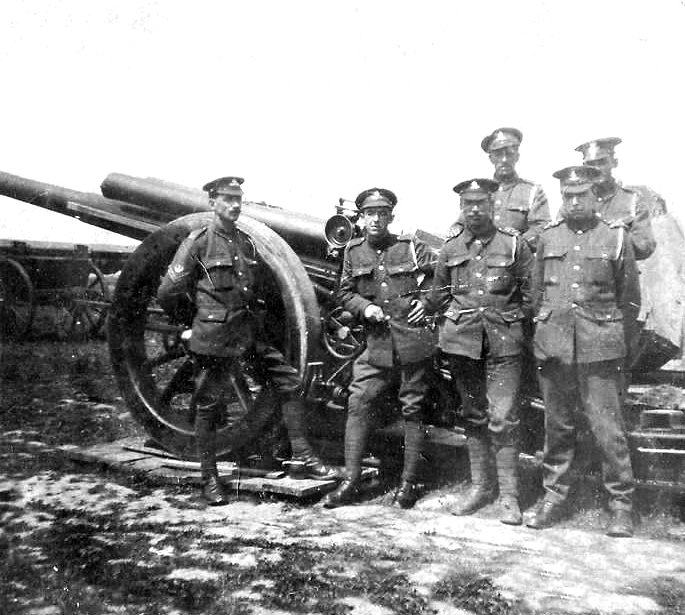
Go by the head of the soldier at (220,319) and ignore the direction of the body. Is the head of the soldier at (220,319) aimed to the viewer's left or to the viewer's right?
to the viewer's right

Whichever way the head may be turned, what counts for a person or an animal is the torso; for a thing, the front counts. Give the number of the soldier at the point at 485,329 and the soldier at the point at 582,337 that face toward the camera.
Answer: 2

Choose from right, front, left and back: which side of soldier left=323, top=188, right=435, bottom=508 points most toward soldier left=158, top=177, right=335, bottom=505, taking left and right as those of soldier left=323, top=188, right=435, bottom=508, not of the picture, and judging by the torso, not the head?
right

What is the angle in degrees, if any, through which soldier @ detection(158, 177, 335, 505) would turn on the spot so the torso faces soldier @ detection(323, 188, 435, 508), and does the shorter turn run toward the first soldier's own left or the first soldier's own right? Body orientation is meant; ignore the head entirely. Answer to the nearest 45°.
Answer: approximately 45° to the first soldier's own left

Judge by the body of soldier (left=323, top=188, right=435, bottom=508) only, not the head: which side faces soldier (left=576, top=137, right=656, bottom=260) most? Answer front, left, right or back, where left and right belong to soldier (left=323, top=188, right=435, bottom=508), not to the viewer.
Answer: left

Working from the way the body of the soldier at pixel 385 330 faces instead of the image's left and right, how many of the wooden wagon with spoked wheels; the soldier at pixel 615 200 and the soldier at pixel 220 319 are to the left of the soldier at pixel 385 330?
1

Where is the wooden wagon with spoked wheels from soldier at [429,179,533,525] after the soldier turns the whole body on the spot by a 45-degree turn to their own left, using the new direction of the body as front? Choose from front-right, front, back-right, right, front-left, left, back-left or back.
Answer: back

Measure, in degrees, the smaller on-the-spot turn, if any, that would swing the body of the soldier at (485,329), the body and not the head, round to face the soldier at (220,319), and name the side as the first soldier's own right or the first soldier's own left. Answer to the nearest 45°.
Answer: approximately 90° to the first soldier's own right

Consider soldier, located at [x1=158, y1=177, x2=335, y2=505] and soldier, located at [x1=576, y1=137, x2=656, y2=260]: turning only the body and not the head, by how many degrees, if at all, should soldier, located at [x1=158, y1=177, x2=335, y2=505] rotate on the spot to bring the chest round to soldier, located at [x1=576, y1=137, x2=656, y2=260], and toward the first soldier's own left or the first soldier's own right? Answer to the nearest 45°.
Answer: approximately 45° to the first soldier's own left

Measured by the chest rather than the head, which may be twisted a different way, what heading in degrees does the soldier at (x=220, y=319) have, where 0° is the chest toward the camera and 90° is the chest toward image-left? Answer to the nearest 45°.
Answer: approximately 315°

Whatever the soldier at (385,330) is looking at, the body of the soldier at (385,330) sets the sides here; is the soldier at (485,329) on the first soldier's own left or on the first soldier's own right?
on the first soldier's own left
